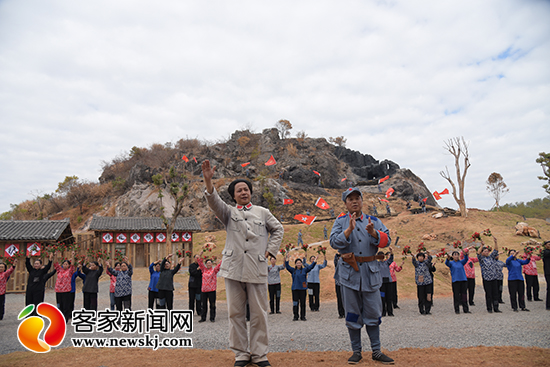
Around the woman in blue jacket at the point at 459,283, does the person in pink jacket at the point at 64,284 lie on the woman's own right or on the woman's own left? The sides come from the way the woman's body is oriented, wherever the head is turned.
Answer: on the woman's own right

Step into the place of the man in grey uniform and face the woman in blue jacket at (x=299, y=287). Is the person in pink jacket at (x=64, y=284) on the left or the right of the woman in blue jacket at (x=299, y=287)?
left

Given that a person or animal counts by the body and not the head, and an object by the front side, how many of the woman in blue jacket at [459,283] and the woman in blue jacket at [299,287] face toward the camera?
2

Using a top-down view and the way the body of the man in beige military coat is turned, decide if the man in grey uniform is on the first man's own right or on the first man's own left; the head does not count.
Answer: on the first man's own left

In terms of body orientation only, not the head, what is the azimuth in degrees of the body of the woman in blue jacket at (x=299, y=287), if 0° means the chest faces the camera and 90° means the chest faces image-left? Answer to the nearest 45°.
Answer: approximately 0°

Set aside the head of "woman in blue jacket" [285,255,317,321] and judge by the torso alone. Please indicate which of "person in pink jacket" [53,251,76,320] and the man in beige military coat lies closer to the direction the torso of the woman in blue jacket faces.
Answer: the man in beige military coat

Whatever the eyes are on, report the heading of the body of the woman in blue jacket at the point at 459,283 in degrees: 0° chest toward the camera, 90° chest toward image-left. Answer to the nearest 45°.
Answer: approximately 0°

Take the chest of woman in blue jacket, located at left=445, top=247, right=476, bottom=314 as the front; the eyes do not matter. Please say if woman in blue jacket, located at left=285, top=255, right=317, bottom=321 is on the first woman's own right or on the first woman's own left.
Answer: on the first woman's own right

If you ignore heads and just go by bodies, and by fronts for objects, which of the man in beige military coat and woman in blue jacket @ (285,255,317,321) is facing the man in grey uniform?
the woman in blue jacket

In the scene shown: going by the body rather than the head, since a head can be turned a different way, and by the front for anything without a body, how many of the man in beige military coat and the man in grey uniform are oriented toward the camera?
2
